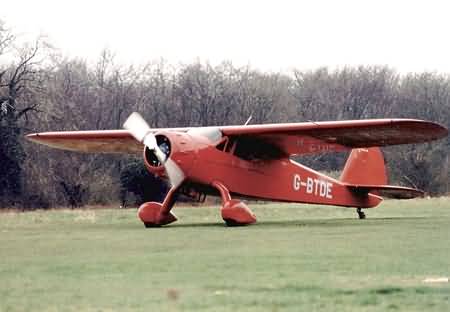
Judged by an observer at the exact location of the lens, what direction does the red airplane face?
facing the viewer and to the left of the viewer
